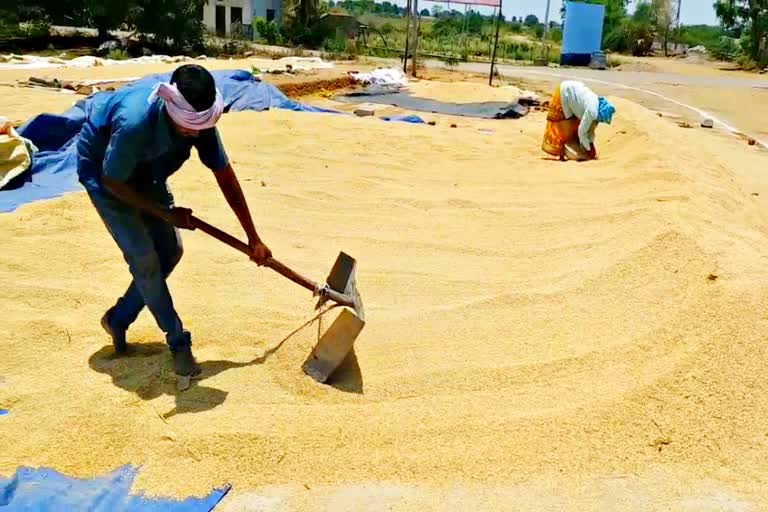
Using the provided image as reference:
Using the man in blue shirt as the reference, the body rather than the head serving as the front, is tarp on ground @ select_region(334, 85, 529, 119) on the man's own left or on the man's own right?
on the man's own left

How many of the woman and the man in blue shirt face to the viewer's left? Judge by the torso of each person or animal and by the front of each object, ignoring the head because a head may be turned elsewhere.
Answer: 0

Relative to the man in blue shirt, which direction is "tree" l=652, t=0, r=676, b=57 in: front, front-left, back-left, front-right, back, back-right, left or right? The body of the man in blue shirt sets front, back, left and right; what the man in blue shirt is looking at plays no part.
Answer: left

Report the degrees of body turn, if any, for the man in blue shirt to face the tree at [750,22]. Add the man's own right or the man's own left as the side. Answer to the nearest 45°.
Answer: approximately 90° to the man's own left

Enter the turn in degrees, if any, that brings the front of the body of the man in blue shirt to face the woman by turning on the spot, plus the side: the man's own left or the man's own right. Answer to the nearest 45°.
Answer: approximately 90° to the man's own left

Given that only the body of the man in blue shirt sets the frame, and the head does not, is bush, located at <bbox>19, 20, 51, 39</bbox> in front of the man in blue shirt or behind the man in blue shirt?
behind

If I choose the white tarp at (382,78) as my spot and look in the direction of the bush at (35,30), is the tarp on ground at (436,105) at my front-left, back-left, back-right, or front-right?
back-left

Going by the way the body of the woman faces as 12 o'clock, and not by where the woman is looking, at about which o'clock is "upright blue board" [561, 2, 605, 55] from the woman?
The upright blue board is roughly at 9 o'clock from the woman.

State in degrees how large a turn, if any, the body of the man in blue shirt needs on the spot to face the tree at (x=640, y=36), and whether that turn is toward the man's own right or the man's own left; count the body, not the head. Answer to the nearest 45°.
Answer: approximately 90° to the man's own left

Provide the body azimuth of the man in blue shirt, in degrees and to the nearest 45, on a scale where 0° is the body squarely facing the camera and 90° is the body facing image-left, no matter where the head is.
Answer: approximately 315°

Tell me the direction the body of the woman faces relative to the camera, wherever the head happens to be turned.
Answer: to the viewer's right

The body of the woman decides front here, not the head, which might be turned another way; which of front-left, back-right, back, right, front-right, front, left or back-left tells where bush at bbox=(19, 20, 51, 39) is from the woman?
back-left

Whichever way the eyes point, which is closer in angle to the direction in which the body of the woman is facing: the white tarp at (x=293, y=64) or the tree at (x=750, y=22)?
the tree
